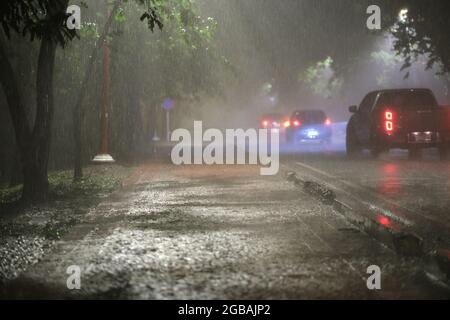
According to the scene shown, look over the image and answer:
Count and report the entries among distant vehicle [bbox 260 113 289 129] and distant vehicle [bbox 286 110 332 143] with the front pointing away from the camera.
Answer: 2

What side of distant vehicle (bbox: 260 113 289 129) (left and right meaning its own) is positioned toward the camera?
back

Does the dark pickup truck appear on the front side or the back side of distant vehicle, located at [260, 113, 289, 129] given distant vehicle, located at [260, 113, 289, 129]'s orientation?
on the back side

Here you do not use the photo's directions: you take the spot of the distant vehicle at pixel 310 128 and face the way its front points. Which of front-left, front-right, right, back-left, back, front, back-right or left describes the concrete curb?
back

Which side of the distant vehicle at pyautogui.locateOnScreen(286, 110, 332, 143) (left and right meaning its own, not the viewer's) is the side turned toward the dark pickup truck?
back

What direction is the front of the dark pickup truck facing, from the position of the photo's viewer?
facing away from the viewer and to the left of the viewer

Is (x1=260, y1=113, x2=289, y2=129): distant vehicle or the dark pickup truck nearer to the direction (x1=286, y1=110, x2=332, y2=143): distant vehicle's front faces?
the distant vehicle

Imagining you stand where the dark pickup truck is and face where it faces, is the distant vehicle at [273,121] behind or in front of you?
in front

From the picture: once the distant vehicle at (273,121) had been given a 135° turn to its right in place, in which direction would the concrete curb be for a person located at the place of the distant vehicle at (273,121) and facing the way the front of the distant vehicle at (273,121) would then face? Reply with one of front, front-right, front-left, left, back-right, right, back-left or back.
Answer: front-right

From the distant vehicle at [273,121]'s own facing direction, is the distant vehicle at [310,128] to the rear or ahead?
to the rear

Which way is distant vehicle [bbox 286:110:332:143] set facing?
away from the camera

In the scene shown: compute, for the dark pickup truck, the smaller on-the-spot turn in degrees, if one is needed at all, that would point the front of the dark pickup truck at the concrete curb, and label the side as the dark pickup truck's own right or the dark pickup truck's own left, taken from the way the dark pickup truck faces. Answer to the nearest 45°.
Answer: approximately 135° to the dark pickup truck's own left
